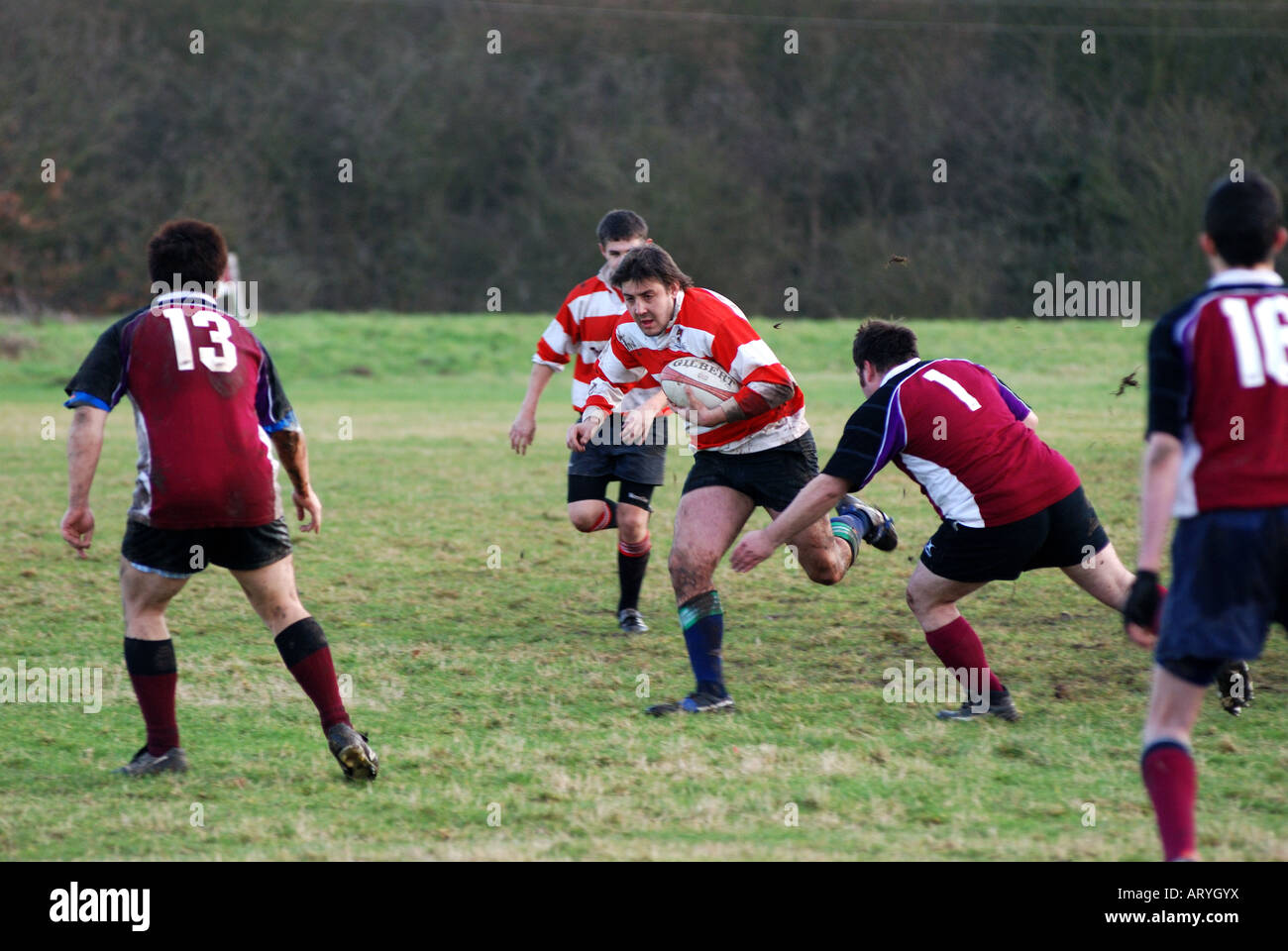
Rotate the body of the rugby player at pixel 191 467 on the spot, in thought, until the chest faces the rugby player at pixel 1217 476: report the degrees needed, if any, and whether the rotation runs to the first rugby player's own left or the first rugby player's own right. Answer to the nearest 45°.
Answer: approximately 135° to the first rugby player's own right

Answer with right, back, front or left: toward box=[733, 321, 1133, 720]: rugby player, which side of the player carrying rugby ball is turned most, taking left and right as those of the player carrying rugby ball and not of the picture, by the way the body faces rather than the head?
left

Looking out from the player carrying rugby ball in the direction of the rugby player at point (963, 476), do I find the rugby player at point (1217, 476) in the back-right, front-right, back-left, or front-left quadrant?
front-right

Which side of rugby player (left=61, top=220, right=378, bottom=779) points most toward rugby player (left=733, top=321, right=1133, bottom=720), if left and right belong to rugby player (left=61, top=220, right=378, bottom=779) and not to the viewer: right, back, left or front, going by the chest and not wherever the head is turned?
right

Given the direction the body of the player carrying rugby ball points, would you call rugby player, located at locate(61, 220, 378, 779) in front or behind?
in front

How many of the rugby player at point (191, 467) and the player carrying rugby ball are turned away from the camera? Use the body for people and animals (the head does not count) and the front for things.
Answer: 1

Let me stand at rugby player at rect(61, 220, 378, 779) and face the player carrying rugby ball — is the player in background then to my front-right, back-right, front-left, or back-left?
front-left

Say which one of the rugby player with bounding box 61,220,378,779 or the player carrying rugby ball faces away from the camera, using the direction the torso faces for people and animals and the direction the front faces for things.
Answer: the rugby player

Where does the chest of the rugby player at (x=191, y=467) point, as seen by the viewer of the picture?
away from the camera

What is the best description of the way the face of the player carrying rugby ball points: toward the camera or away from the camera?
toward the camera

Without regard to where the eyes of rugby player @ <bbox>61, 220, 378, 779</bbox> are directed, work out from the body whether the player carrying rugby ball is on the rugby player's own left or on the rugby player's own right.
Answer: on the rugby player's own right

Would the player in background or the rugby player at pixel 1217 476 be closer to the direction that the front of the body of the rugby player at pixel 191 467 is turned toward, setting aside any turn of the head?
the player in background

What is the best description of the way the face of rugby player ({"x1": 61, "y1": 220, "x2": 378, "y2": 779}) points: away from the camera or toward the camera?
away from the camera

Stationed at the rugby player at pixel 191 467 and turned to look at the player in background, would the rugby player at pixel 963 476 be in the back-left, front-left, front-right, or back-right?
front-right

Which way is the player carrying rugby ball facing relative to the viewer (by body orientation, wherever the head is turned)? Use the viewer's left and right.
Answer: facing the viewer and to the left of the viewer
